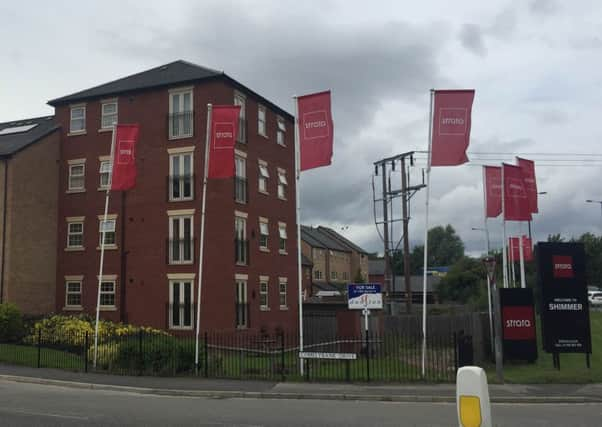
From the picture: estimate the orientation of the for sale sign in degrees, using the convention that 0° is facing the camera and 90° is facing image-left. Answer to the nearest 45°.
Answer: approximately 0°

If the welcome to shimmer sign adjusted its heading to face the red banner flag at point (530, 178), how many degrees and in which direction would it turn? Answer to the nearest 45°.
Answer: approximately 180°

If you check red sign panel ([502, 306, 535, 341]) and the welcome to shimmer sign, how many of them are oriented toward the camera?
2

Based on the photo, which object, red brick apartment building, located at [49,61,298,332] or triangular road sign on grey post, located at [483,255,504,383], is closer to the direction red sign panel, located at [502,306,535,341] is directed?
the triangular road sign on grey post

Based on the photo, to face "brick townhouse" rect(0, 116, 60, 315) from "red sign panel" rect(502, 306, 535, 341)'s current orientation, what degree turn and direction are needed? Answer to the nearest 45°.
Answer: approximately 90° to its right

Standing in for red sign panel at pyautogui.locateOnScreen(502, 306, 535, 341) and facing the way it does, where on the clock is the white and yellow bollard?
The white and yellow bollard is roughly at 12 o'clock from the red sign panel.

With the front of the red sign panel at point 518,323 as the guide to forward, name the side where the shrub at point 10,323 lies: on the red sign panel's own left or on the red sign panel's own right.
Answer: on the red sign panel's own right
